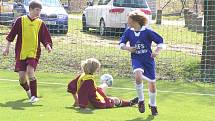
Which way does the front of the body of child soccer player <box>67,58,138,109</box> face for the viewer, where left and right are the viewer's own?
facing away from the viewer and to the right of the viewer

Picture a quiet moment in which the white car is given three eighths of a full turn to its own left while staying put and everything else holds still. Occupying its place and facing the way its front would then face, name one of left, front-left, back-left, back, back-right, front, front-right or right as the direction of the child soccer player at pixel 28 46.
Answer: front

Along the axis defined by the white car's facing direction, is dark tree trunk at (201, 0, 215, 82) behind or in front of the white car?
behind

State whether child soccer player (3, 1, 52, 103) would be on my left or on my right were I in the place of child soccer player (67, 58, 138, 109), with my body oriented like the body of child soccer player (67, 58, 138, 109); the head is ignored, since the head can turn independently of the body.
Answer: on my left

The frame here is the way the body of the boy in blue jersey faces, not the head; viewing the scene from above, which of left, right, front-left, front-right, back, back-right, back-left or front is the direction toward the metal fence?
back

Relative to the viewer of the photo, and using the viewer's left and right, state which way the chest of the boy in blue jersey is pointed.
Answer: facing the viewer

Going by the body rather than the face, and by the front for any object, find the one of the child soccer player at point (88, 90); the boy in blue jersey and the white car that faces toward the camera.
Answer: the boy in blue jersey

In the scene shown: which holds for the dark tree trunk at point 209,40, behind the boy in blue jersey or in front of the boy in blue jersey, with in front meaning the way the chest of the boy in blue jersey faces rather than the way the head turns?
behind
